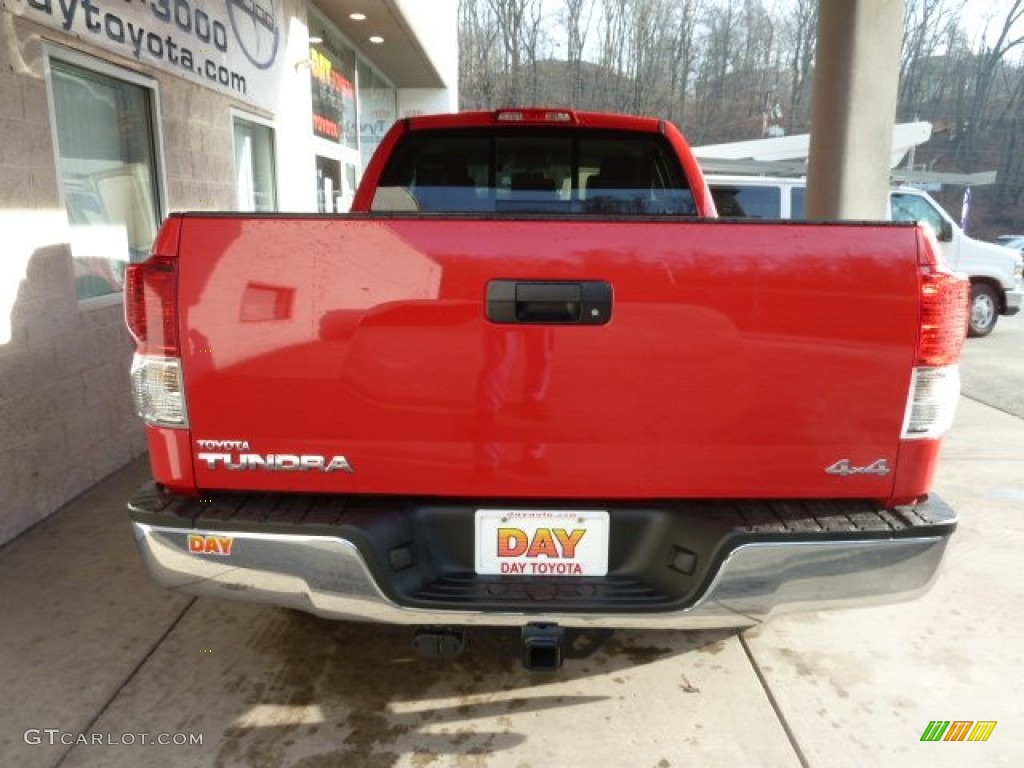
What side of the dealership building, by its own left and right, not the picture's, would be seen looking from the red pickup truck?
front

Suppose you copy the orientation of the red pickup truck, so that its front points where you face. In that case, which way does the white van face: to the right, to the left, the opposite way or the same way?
to the right

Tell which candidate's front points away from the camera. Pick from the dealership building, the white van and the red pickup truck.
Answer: the red pickup truck

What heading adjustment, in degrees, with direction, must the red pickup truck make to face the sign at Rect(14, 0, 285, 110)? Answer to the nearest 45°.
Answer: approximately 45° to its left

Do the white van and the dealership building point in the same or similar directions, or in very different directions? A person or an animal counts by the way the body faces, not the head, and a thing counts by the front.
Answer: same or similar directions

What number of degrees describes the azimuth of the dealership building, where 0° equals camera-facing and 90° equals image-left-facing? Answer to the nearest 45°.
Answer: approximately 315°

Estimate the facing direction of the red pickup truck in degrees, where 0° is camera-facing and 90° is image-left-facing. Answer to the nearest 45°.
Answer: approximately 180°

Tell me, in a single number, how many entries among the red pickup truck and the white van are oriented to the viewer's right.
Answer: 1

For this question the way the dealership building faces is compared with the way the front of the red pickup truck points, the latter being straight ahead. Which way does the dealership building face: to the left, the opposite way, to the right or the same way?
to the right

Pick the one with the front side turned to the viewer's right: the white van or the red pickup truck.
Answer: the white van

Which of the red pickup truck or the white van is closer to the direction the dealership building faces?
the red pickup truck

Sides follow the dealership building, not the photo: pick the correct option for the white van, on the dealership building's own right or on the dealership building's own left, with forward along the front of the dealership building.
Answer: on the dealership building's own left

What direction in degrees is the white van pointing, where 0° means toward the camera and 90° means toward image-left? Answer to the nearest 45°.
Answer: approximately 270°
